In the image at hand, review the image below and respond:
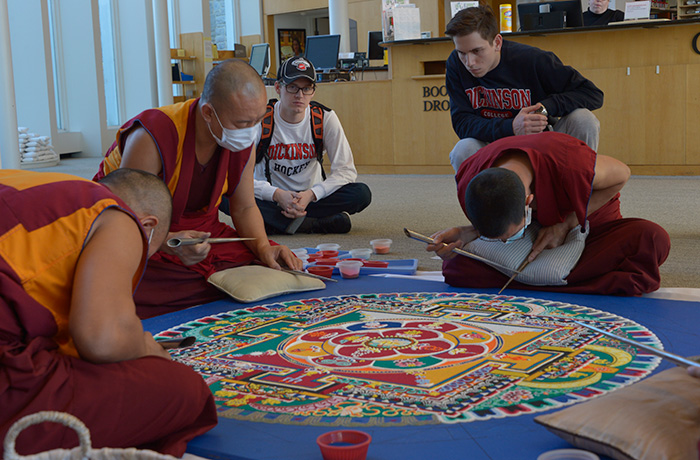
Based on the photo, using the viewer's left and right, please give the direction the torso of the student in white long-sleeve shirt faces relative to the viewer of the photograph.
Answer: facing the viewer

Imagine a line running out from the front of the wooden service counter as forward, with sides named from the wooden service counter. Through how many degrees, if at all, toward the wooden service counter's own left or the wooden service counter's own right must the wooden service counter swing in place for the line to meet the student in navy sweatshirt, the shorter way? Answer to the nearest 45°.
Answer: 0° — it already faces them

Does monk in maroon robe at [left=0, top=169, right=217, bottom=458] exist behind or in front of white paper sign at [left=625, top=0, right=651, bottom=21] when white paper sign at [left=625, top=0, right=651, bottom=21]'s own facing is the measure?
in front

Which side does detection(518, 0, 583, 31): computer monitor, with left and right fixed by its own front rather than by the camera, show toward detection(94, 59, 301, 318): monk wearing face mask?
back

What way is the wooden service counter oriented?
toward the camera

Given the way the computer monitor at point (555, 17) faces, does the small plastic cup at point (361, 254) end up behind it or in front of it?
behind

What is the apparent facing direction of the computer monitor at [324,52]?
toward the camera

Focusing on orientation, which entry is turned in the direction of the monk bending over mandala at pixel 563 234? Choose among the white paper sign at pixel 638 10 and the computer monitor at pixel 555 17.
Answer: the white paper sign

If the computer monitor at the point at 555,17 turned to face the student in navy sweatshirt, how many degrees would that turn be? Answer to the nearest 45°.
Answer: approximately 180°

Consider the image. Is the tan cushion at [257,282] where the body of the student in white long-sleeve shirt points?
yes

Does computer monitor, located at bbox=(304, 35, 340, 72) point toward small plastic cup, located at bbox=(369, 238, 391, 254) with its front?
yes

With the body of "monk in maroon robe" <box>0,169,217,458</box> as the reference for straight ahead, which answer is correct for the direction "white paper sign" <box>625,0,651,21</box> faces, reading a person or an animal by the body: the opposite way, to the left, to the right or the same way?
the opposite way

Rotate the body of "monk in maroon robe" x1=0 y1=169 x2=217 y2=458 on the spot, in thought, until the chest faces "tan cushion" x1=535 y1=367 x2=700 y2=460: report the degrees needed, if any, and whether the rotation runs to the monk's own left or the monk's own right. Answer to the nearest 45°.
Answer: approximately 45° to the monk's own right

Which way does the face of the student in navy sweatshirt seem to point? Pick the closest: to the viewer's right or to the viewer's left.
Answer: to the viewer's left

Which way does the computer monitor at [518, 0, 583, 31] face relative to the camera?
away from the camera
